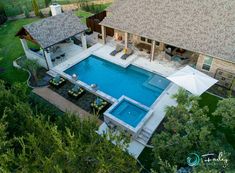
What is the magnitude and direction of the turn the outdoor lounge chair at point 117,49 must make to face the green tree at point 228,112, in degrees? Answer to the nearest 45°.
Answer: approximately 90° to its left

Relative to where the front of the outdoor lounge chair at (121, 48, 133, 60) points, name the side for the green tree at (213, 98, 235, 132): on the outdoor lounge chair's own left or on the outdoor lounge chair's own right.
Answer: on the outdoor lounge chair's own left

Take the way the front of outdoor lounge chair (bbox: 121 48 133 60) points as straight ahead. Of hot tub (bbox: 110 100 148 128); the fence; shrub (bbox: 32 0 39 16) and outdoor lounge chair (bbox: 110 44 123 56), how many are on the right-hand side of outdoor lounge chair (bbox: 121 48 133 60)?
3

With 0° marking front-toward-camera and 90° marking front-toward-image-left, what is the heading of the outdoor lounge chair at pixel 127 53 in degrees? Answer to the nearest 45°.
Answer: approximately 45°

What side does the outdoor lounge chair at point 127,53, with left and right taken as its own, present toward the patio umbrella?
left

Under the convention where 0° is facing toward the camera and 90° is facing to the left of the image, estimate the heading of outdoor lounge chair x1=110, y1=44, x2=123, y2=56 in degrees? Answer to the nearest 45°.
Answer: approximately 45°

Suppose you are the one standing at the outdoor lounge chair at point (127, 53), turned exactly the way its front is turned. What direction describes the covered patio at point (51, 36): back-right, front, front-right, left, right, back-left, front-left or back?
front-right

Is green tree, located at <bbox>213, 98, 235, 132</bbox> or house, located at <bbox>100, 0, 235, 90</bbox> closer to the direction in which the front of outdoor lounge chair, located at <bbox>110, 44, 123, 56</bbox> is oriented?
the green tree

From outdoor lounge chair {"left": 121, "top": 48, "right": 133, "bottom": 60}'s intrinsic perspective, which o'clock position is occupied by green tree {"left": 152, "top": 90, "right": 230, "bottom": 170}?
The green tree is roughly at 10 o'clock from the outdoor lounge chair.

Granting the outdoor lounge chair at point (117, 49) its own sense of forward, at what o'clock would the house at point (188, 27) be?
The house is roughly at 8 o'clock from the outdoor lounge chair.
